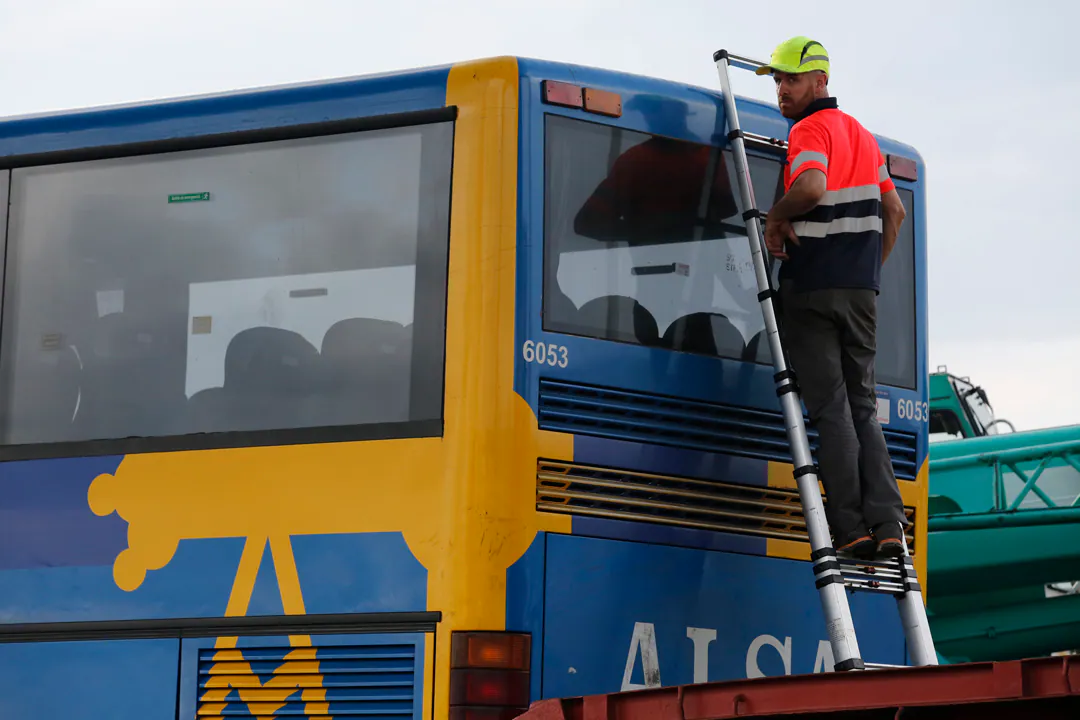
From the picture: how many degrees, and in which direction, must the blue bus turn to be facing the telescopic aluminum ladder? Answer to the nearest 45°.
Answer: approximately 135° to its right

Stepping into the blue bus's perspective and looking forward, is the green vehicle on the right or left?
on its right

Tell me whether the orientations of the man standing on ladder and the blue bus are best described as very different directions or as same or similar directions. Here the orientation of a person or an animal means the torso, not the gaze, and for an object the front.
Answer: same or similar directions

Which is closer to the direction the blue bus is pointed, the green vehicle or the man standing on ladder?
the green vehicle

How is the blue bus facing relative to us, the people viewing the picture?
facing away from the viewer and to the left of the viewer

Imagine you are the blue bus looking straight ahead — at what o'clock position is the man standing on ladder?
The man standing on ladder is roughly at 5 o'clock from the blue bus.

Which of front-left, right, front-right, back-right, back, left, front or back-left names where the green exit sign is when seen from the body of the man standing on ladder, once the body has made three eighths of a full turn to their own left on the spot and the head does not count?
right

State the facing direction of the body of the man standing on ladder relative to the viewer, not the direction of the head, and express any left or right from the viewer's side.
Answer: facing away from the viewer and to the left of the viewer

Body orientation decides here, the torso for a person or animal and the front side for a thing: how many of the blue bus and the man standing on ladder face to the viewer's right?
0
